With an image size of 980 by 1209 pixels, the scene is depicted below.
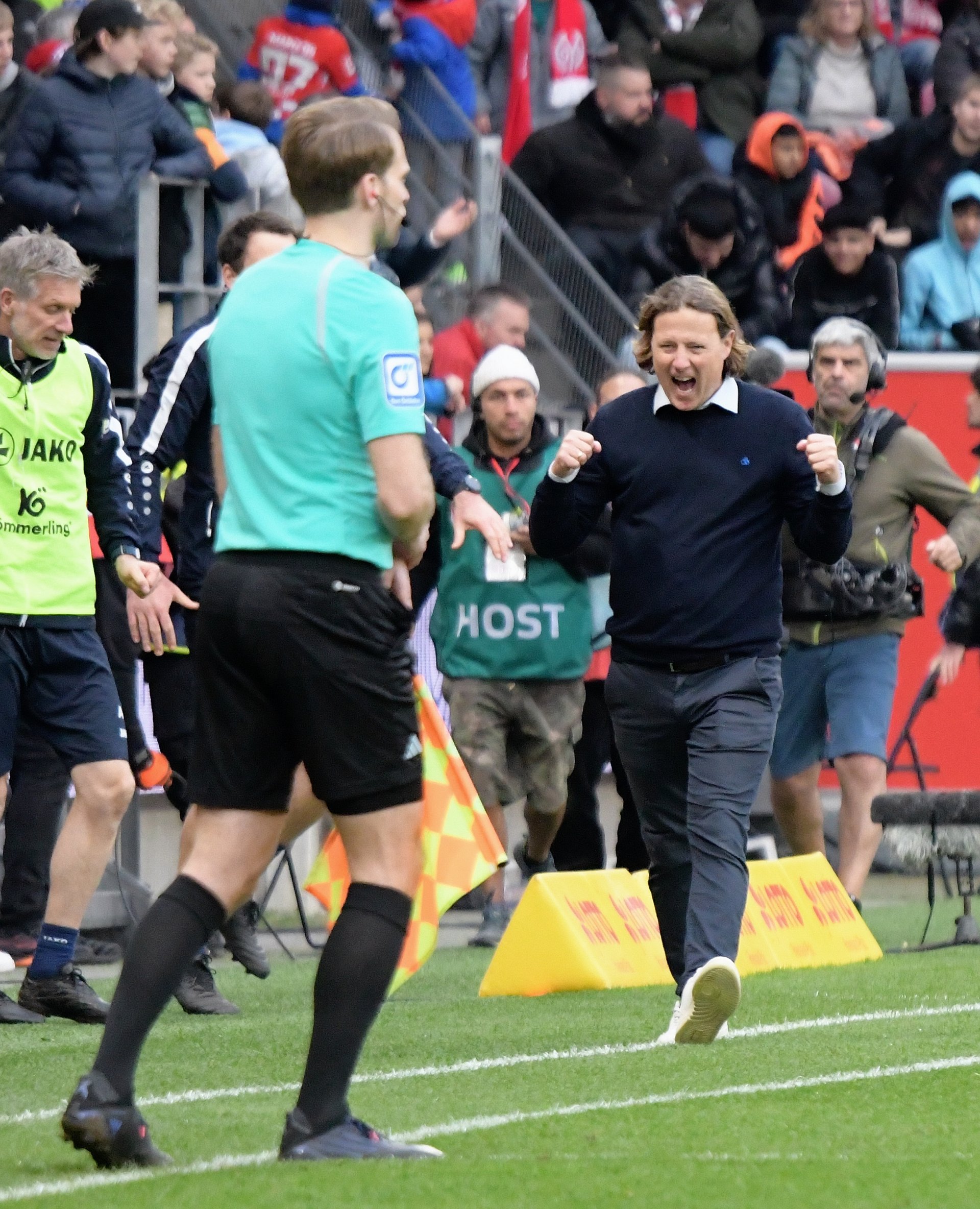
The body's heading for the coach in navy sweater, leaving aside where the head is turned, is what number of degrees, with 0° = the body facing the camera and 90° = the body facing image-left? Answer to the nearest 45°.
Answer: approximately 0°

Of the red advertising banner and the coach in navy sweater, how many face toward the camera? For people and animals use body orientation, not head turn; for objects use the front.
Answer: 2

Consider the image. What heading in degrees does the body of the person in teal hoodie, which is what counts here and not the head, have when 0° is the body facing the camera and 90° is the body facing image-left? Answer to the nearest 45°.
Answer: approximately 0°

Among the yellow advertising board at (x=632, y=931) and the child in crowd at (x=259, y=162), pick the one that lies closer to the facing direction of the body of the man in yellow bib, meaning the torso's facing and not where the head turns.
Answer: the yellow advertising board

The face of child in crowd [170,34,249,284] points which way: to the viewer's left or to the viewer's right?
to the viewer's right

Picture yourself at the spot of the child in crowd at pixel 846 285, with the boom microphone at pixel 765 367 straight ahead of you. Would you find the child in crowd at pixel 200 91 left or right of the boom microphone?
right

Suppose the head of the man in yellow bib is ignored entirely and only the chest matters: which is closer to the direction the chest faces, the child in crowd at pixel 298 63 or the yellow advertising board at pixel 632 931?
the yellow advertising board

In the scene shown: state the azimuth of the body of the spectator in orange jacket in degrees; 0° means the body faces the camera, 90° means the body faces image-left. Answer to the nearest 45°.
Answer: approximately 315°
